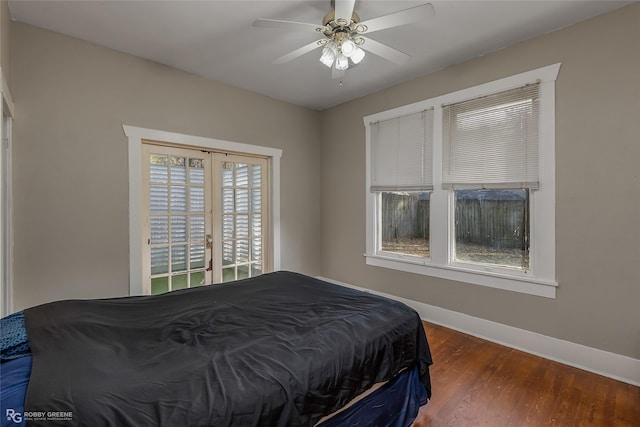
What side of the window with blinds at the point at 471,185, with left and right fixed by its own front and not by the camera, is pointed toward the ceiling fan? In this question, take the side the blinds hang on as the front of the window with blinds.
front

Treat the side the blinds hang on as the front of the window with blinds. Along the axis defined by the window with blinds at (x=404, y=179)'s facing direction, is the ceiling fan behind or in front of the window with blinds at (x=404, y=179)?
in front

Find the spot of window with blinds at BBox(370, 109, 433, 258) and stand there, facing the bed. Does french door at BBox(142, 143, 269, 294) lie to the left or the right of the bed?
right

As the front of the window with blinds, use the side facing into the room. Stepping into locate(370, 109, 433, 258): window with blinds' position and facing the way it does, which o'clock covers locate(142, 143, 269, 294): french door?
The french door is roughly at 1 o'clock from the window with blinds.

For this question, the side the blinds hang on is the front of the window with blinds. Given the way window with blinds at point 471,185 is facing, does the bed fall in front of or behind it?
in front

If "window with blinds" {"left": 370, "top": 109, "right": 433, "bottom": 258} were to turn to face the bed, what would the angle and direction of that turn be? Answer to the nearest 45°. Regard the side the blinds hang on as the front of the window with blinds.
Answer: approximately 45° to its left

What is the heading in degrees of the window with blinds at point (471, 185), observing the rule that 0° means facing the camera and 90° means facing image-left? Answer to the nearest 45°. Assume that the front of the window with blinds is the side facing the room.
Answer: approximately 45°
